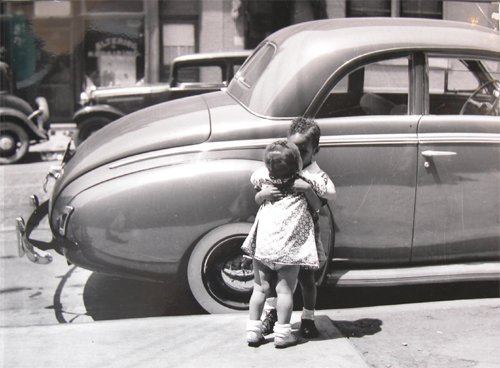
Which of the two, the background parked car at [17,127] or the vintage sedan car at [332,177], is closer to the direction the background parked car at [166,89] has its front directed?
the background parked car

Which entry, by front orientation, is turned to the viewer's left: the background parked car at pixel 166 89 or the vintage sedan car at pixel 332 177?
the background parked car

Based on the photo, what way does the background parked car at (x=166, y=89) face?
to the viewer's left

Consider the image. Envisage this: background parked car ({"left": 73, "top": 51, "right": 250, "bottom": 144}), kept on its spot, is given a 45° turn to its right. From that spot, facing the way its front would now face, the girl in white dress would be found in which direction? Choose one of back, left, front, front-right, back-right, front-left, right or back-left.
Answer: back-left

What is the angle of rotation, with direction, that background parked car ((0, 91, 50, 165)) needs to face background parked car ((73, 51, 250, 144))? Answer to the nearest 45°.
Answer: approximately 180°

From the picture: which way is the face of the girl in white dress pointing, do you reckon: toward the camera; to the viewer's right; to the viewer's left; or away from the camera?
away from the camera

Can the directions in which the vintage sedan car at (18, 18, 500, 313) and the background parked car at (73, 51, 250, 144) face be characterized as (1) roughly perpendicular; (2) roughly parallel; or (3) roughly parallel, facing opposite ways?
roughly parallel, facing opposite ways

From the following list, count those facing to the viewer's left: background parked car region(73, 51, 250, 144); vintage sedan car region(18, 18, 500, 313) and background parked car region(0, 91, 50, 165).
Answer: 2

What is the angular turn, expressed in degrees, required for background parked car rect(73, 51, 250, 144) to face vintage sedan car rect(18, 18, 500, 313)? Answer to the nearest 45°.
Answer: approximately 90° to its left

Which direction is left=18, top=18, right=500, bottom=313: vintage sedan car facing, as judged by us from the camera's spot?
facing to the right of the viewer

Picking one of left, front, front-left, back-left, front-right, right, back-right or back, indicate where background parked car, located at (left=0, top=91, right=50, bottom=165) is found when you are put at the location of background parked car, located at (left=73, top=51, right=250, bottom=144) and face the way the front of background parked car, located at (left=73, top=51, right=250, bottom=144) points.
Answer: front

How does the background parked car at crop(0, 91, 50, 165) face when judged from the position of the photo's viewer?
facing to the left of the viewer

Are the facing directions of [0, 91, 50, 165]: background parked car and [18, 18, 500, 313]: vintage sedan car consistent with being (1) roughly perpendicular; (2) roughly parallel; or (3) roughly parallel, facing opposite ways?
roughly parallel, facing opposite ways
